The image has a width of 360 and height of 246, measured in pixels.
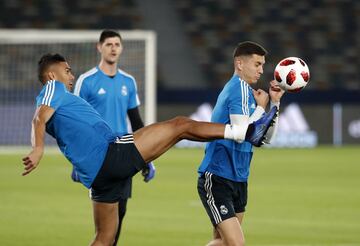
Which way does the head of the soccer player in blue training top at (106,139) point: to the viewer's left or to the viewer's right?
to the viewer's right

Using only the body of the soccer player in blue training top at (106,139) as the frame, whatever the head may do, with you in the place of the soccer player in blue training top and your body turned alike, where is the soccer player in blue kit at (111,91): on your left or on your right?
on your left

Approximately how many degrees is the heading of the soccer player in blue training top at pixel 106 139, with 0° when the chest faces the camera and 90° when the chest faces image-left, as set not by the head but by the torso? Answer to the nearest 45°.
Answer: approximately 270°

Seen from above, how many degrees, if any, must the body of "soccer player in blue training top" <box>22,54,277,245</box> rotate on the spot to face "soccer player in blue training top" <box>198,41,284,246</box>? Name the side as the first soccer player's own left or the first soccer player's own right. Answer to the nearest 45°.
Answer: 0° — they already face them
